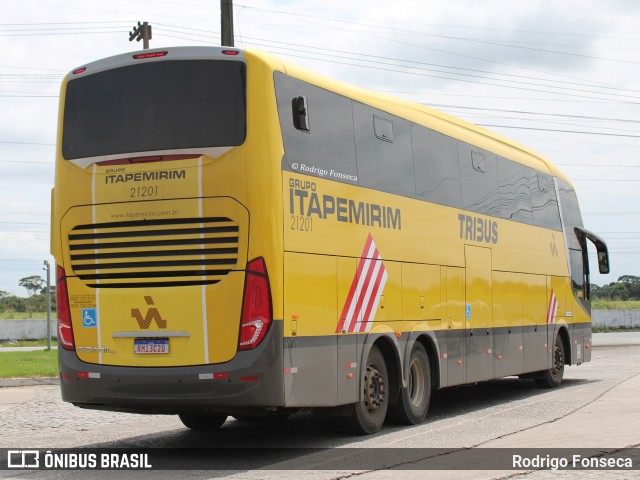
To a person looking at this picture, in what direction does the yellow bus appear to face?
facing away from the viewer and to the right of the viewer

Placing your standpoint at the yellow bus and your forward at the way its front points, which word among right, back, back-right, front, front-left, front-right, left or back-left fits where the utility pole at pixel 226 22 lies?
front-left

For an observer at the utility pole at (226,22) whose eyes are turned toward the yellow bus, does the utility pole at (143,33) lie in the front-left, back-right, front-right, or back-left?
back-right
